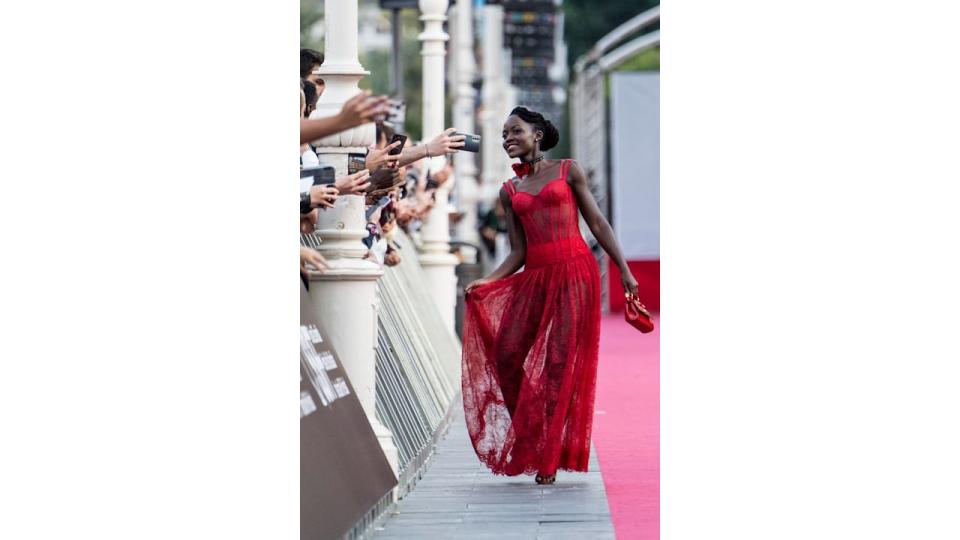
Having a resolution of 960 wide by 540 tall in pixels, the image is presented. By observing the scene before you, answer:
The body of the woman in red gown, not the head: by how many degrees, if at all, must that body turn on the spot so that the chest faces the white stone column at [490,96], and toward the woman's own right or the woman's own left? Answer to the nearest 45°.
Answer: approximately 135° to the woman's own right

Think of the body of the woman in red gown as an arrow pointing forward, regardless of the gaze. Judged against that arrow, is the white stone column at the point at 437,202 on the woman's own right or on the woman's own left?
on the woman's own right

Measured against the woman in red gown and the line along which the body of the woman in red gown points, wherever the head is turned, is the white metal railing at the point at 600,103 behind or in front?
behind

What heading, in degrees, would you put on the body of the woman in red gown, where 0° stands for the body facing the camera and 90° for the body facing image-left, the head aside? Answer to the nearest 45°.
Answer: approximately 45°

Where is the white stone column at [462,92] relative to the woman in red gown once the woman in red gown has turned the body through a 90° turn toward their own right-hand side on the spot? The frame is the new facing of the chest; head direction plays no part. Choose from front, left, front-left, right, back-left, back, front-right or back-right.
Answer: front-right
